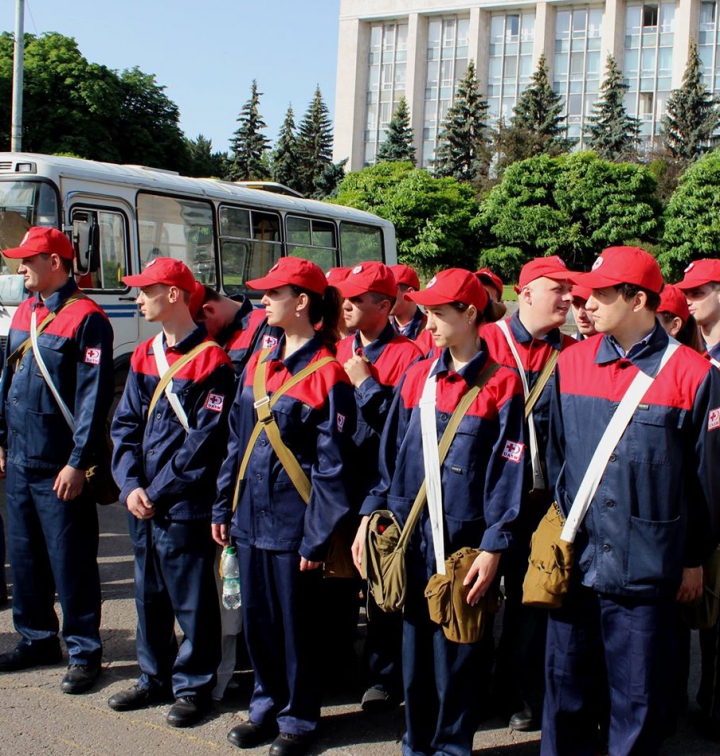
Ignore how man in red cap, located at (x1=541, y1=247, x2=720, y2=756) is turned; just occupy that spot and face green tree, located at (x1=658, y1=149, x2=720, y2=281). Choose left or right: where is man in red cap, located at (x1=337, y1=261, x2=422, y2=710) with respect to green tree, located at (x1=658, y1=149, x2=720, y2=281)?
left

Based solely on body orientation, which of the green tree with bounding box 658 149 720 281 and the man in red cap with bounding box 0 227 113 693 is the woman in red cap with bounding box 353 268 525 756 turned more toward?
the man in red cap

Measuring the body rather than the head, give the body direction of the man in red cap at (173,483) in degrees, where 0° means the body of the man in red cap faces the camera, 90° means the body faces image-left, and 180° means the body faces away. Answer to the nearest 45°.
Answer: approximately 45°

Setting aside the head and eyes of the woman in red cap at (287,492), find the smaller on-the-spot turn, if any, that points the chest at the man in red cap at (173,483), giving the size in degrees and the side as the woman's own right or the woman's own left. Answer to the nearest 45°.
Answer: approximately 90° to the woman's own right

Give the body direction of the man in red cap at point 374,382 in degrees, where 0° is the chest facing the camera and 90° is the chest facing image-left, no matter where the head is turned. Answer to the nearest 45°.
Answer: approximately 45°

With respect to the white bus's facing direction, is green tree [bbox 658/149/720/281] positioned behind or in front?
behind

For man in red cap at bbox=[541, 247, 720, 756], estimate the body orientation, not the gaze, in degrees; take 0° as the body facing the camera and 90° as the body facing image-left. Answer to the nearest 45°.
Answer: approximately 45°

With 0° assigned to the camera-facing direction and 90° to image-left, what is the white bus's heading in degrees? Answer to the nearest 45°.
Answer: approximately 45°

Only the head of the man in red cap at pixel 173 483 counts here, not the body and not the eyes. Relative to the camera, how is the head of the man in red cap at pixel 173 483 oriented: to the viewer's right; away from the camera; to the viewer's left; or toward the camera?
to the viewer's left

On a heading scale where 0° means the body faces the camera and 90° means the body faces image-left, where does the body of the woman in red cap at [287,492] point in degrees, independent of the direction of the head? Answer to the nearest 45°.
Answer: approximately 45°
